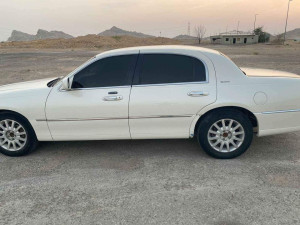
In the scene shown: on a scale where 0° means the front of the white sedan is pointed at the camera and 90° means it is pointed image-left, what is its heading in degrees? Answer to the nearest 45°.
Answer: approximately 90°
